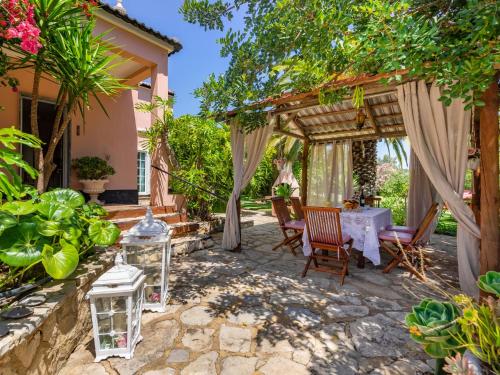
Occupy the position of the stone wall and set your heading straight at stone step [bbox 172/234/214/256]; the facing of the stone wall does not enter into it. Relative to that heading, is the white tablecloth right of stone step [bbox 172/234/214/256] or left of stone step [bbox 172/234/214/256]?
right

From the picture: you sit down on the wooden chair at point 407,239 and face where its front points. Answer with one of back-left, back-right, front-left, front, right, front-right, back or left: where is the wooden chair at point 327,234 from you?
front-left

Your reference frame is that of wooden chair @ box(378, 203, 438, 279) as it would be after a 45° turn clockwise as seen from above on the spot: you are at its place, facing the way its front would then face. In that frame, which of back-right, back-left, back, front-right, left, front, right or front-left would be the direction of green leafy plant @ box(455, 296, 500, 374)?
back-left

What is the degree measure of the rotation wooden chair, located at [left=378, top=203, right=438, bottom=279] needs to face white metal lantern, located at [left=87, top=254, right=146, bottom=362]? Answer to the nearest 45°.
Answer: approximately 45° to its left

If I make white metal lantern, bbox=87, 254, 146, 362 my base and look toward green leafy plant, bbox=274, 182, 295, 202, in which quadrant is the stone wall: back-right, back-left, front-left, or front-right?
back-left

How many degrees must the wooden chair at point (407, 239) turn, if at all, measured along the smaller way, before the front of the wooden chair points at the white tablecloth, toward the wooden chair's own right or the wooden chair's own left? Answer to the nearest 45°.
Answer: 0° — it already faces it

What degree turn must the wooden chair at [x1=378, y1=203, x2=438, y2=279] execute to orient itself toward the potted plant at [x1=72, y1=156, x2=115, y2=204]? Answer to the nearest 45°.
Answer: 0° — it already faces it

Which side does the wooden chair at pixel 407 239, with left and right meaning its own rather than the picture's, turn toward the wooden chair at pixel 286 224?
front

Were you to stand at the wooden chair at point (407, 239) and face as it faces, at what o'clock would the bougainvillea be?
The bougainvillea is roughly at 10 o'clock from the wooden chair.

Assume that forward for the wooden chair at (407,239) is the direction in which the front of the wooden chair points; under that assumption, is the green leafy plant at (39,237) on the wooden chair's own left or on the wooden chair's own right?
on the wooden chair's own left

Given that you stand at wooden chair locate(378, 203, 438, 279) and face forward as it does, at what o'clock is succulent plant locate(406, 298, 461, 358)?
The succulent plant is roughly at 9 o'clock from the wooden chair.

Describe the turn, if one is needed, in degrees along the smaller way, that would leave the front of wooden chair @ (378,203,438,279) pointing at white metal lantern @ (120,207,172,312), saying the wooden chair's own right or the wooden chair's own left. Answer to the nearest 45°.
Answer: approximately 45° to the wooden chair's own left

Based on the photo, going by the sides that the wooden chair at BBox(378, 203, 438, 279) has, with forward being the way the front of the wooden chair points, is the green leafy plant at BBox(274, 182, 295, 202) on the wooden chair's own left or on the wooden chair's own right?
on the wooden chair's own right

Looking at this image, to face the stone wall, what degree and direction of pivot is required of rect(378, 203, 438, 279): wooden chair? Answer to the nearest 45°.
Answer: approximately 45° to its left

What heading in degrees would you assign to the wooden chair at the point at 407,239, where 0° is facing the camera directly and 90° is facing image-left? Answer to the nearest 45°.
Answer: approximately 90°

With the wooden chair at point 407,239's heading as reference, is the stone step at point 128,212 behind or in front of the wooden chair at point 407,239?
in front
